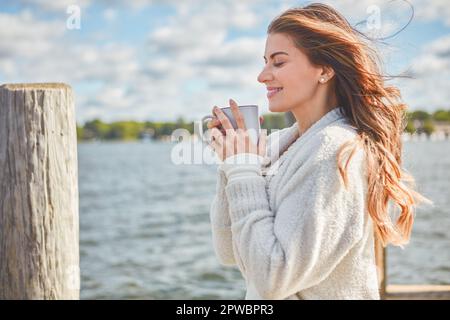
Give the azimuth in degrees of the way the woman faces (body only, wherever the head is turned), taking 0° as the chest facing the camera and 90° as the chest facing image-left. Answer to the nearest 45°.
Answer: approximately 90°

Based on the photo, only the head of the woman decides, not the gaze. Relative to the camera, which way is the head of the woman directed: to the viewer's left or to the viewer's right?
to the viewer's left

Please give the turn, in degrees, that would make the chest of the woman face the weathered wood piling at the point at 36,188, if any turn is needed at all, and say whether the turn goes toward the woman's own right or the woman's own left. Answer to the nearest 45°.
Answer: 0° — they already face it

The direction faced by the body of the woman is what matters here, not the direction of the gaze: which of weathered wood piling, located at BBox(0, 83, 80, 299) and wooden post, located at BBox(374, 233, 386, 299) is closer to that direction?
the weathered wood piling
